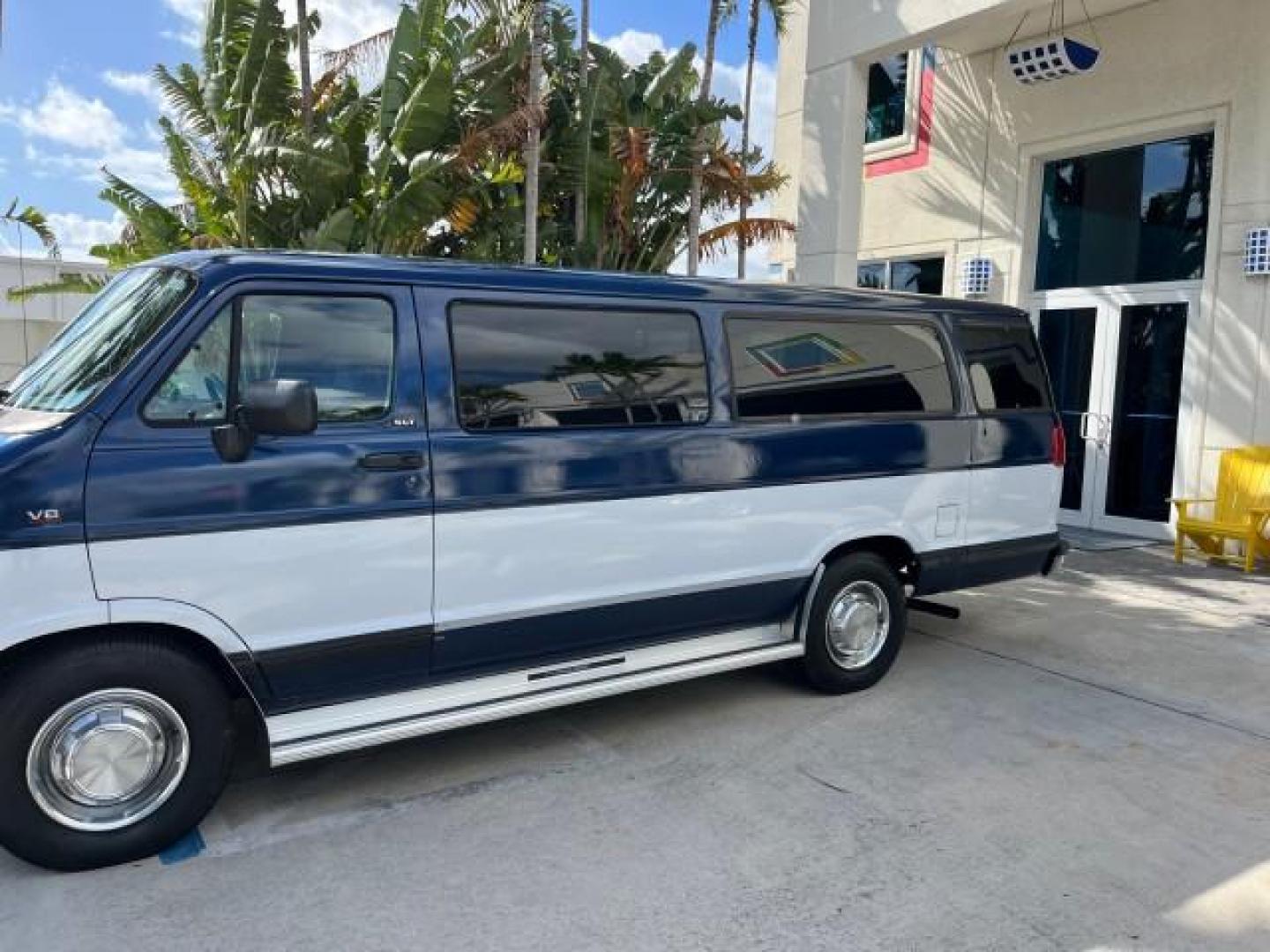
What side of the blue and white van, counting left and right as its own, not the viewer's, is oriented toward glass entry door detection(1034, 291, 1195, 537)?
back

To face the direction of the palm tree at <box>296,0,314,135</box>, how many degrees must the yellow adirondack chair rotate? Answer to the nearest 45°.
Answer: approximately 45° to its right

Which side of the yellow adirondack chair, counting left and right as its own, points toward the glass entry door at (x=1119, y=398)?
right

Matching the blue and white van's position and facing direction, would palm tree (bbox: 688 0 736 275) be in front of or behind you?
behind

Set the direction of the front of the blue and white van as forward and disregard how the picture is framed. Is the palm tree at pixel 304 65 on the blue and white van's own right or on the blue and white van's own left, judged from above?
on the blue and white van's own right

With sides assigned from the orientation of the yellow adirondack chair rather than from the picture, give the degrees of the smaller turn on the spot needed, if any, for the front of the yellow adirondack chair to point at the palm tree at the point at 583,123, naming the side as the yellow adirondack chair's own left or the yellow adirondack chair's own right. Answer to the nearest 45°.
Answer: approximately 45° to the yellow adirondack chair's own right

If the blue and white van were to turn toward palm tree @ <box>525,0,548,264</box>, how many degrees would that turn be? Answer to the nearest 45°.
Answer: approximately 135° to its right

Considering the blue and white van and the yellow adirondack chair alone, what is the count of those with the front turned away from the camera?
0

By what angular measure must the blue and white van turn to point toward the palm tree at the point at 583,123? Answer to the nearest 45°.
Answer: approximately 135° to its right

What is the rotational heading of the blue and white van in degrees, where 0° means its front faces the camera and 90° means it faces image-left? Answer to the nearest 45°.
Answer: approximately 45°

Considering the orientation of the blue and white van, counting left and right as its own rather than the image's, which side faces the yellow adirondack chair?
back

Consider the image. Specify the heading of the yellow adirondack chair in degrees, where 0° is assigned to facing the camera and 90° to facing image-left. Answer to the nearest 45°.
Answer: approximately 45°
